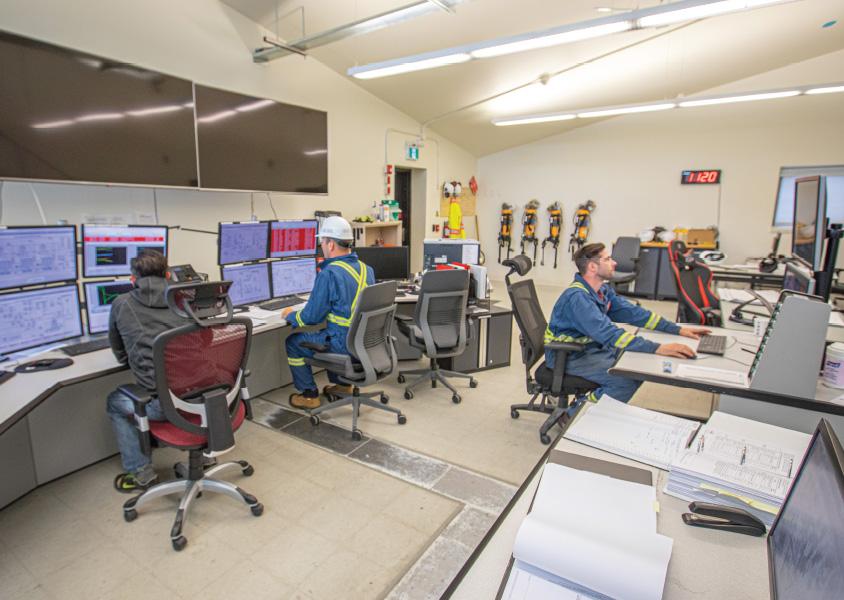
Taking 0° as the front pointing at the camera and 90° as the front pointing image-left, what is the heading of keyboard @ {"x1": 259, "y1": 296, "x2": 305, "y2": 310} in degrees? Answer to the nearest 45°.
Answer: approximately 315°

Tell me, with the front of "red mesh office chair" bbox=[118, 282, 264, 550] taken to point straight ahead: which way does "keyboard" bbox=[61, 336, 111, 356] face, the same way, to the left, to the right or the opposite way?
the opposite way

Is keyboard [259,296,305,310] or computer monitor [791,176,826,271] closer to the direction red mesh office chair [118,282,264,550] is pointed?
the keyboard

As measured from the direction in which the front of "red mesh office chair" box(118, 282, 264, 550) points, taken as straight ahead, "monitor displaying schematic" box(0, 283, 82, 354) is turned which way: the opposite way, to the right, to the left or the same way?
the opposite way

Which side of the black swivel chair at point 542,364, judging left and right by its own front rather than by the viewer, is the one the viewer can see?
right

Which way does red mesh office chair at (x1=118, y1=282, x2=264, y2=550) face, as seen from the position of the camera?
facing away from the viewer and to the left of the viewer

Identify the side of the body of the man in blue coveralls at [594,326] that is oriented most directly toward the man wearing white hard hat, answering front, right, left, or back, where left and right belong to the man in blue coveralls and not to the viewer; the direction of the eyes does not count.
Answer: back

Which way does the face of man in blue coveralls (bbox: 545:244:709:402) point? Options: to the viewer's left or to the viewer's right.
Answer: to the viewer's right

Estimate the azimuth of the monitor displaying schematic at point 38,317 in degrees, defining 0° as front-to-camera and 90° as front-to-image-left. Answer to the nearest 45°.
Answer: approximately 315°

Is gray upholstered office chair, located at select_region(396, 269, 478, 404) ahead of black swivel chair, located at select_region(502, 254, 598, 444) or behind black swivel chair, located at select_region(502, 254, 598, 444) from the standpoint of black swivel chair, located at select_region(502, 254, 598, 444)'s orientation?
behind

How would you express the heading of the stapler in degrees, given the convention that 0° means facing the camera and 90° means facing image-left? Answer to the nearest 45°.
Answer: approximately 90°

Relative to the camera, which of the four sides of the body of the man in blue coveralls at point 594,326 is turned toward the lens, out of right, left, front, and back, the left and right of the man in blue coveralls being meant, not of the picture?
right

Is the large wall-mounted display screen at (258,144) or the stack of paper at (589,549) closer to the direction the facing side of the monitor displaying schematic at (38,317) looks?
the stack of paper
